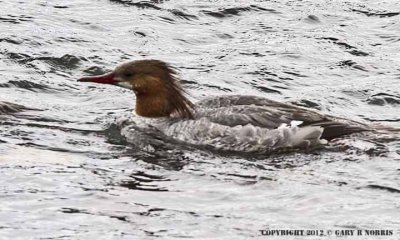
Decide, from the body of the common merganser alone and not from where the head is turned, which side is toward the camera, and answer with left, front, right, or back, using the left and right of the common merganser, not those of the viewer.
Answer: left
